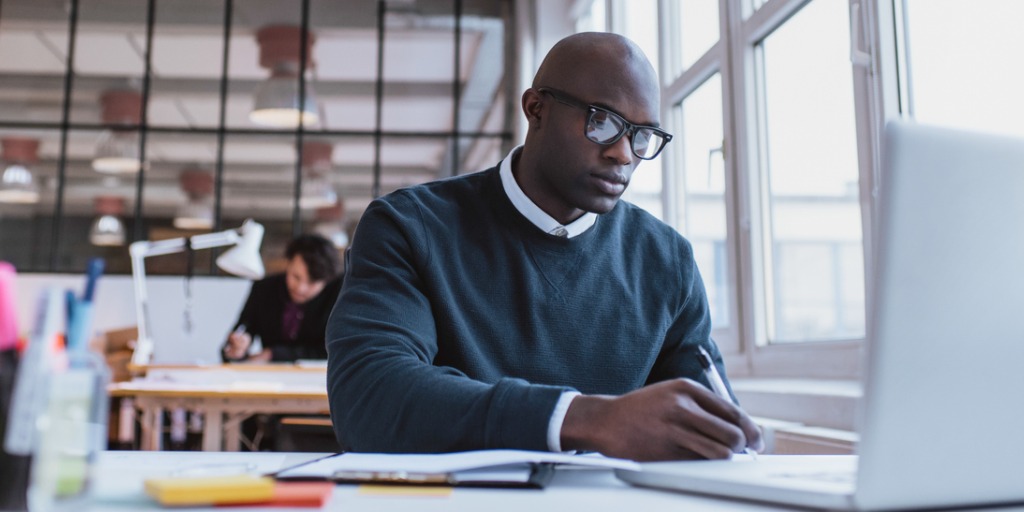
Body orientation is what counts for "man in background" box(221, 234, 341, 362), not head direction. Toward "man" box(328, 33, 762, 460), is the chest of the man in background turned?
yes

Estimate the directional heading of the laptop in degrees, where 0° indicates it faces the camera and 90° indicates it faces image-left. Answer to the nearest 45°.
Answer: approximately 135°

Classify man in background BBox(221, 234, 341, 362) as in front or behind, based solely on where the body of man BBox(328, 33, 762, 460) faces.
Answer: behind

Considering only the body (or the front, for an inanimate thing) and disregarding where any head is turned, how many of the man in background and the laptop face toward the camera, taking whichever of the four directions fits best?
1

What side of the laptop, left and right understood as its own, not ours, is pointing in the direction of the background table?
front

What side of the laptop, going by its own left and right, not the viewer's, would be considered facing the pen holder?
left

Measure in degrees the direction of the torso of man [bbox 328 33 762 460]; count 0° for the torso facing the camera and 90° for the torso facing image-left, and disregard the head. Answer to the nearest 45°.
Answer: approximately 315°

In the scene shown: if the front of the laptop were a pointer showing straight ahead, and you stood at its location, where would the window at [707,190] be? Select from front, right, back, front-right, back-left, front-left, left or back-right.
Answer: front-right

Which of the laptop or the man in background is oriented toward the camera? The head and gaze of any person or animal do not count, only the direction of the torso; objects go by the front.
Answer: the man in background

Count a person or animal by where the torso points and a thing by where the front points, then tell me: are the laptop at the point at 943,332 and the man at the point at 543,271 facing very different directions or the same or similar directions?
very different directions

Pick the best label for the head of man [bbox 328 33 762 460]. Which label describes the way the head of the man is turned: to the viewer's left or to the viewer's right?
to the viewer's right

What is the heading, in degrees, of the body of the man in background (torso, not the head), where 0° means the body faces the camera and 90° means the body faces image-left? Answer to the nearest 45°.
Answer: approximately 0°

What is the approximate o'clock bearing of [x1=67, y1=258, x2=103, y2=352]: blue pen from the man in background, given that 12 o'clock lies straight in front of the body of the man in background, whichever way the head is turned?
The blue pen is roughly at 12 o'clock from the man in background.

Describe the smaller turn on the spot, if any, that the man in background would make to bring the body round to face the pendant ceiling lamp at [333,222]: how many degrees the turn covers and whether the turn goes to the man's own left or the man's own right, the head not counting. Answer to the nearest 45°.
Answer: approximately 180°

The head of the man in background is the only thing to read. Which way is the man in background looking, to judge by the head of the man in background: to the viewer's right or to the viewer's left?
to the viewer's left
